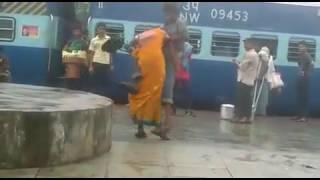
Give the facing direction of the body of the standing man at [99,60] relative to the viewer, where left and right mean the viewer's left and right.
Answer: facing the viewer

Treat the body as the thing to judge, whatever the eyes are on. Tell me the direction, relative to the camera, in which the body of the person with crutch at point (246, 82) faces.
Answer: to the viewer's left

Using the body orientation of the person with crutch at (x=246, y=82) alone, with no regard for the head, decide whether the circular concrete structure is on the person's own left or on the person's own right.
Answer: on the person's own left

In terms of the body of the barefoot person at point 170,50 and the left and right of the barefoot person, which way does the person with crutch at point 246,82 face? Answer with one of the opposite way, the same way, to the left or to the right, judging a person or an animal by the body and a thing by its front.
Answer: the same way

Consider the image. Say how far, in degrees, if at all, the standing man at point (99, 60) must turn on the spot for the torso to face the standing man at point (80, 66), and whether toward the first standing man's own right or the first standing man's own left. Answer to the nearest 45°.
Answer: approximately 135° to the first standing man's own right

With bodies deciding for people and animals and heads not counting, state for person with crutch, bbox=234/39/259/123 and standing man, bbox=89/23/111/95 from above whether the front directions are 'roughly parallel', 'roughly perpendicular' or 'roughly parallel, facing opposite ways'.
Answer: roughly perpendicular

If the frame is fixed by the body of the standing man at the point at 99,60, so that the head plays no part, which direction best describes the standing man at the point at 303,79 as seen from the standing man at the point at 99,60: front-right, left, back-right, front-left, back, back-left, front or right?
left

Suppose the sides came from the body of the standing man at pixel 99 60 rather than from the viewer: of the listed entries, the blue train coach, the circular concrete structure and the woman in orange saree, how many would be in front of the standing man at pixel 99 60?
2
